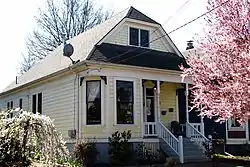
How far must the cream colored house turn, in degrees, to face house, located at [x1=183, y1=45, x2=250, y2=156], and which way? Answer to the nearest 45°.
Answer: approximately 90° to its left

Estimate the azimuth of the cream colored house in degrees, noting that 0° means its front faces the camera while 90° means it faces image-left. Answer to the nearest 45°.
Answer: approximately 315°
